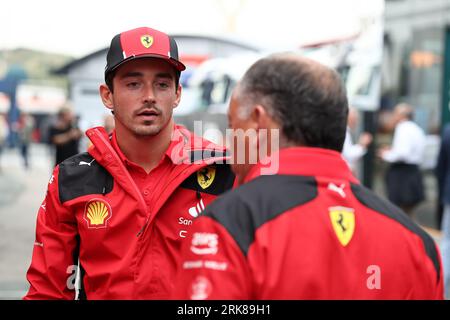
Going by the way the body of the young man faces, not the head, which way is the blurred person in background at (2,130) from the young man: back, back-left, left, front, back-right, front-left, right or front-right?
back

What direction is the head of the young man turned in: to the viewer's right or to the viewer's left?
to the viewer's right

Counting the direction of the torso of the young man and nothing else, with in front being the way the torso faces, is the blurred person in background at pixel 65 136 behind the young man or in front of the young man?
behind

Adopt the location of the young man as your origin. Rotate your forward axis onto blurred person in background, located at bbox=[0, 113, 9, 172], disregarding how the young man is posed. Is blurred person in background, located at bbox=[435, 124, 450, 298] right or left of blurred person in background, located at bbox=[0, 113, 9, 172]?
right

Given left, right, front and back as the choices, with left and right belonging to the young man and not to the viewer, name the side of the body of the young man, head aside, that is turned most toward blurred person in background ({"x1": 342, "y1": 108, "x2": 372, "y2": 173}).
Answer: back

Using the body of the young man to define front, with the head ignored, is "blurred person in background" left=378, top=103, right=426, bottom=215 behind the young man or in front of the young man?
behind

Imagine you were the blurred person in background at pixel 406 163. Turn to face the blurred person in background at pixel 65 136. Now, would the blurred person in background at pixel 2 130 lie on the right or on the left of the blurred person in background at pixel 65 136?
right

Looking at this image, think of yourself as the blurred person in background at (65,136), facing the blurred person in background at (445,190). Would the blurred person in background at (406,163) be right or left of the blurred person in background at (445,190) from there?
left

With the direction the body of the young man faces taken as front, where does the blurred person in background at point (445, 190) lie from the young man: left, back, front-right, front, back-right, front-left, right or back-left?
back-left

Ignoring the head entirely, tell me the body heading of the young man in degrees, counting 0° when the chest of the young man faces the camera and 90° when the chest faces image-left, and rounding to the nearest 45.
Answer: approximately 0°
